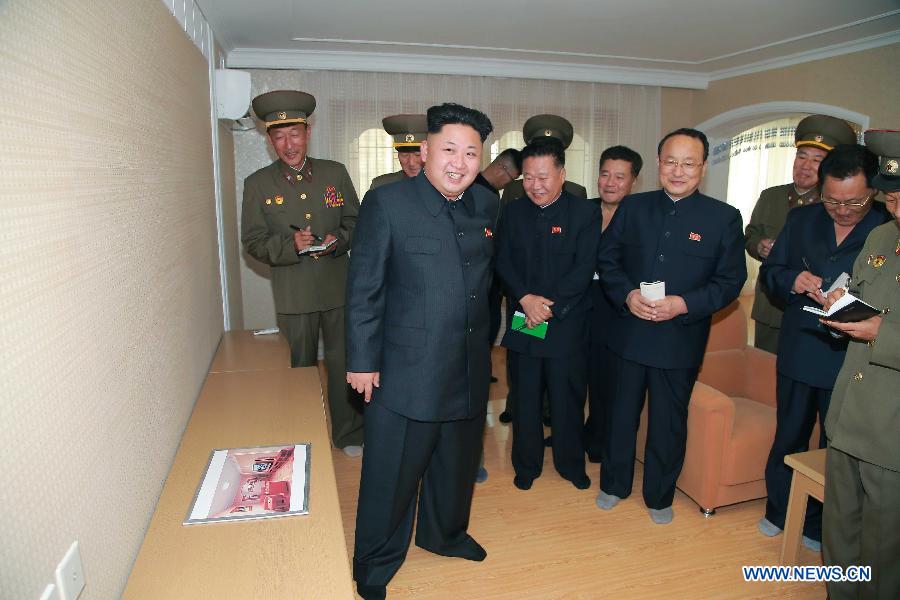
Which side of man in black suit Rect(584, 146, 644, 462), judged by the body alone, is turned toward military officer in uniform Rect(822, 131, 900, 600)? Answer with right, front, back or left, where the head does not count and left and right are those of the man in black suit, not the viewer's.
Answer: left

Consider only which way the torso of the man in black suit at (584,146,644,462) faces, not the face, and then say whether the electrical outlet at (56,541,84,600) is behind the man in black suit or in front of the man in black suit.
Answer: in front

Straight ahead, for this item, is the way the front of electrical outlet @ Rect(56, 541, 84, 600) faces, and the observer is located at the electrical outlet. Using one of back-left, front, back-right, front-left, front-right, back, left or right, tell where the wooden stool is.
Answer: front-left

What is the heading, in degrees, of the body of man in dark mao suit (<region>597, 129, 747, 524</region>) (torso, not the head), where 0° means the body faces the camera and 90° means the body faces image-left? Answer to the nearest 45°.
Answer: approximately 0°

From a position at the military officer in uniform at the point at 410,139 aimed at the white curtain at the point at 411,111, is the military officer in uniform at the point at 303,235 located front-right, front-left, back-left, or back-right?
back-left

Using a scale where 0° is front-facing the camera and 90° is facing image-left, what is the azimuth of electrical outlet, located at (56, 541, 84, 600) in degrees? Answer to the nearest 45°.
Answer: approximately 315°

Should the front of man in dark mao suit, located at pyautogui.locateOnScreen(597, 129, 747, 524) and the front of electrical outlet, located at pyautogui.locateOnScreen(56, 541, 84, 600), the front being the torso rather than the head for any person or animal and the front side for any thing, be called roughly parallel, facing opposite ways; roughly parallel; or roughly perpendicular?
roughly perpendicular

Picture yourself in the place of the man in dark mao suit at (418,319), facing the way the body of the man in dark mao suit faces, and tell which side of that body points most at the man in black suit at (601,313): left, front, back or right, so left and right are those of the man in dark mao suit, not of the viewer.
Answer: left
